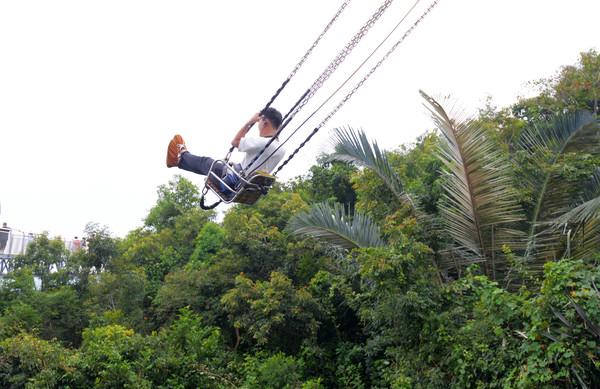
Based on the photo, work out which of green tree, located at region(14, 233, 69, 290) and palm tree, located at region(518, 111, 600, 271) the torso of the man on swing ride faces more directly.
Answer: the green tree

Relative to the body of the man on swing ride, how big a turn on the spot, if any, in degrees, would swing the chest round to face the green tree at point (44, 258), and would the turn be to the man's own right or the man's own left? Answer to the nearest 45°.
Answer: approximately 45° to the man's own right

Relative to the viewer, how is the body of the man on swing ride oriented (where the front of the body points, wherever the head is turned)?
to the viewer's left

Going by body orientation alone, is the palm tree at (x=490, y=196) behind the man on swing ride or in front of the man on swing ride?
behind

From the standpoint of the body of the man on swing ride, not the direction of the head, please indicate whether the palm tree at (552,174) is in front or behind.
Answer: behind
